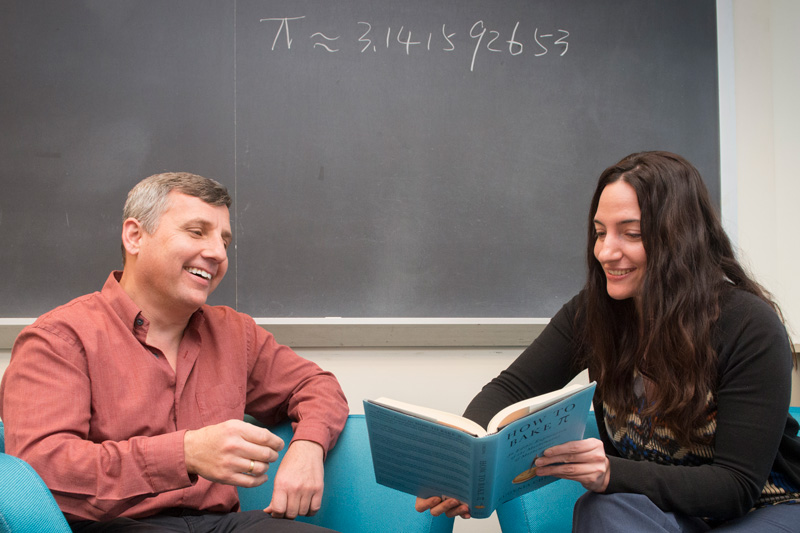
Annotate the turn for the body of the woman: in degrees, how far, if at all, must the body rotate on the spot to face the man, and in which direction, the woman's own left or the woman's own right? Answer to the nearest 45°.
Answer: approximately 45° to the woman's own right

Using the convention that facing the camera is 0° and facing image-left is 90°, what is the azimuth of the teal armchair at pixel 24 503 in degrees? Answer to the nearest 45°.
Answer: approximately 315°

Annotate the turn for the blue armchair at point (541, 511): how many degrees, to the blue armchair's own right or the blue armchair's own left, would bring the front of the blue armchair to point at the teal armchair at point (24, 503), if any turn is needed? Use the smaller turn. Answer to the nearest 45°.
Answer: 0° — it already faces it

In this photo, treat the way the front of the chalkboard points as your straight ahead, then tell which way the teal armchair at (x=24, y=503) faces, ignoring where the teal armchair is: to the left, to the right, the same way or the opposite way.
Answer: to the left

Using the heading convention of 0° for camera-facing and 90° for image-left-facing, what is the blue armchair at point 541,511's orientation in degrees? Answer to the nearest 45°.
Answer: approximately 45°

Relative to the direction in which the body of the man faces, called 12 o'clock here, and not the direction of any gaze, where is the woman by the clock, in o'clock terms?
The woman is roughly at 11 o'clock from the man.

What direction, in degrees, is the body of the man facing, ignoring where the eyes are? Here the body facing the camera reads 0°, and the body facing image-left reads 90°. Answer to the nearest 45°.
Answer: approximately 315°
